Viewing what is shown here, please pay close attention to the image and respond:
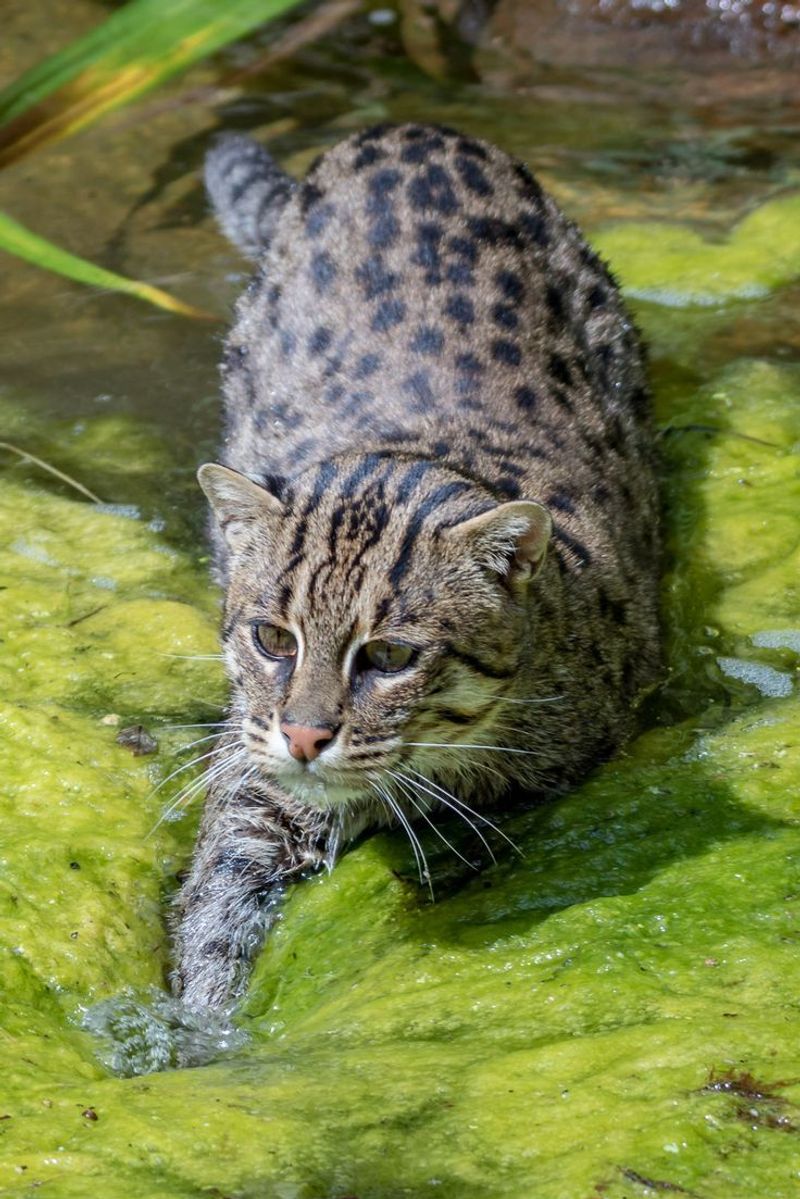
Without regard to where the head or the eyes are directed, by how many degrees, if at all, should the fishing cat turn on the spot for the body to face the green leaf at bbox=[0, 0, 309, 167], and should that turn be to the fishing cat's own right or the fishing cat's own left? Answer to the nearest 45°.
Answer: approximately 180°

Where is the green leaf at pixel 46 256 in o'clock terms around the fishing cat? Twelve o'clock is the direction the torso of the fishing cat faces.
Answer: The green leaf is roughly at 5 o'clock from the fishing cat.

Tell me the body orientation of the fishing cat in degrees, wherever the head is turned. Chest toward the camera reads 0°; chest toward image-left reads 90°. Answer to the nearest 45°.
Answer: approximately 0°
